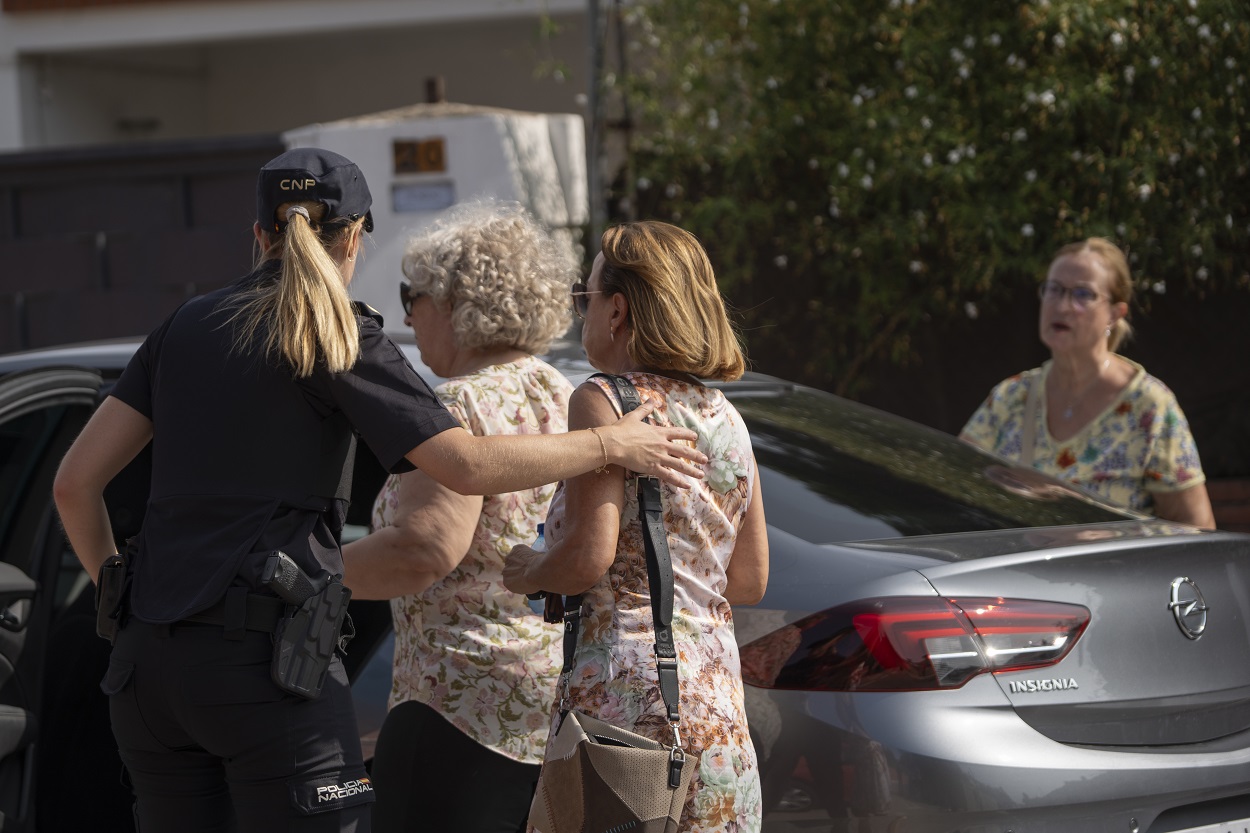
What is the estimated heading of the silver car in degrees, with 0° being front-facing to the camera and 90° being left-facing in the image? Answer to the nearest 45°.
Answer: approximately 135°

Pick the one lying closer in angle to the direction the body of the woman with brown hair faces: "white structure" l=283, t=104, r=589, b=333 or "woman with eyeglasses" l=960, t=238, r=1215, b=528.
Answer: the white structure

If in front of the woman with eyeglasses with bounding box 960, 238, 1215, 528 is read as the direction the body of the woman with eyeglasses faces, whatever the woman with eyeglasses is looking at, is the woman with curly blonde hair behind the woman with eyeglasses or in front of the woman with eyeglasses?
in front

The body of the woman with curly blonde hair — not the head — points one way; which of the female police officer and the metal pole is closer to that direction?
the metal pole

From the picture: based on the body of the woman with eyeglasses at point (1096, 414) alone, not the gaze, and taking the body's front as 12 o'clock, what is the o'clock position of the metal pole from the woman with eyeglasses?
The metal pole is roughly at 3 o'clock from the woman with eyeglasses.

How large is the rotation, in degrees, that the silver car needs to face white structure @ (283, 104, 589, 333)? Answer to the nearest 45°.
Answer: approximately 45° to its right

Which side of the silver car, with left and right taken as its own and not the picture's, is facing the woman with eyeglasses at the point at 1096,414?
right

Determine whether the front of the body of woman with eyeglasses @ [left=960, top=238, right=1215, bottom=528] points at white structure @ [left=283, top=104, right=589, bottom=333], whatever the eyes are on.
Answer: no

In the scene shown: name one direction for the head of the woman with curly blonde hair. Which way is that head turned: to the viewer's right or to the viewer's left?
to the viewer's left

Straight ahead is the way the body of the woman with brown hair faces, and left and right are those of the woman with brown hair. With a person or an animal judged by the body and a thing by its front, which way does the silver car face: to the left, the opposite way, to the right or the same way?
the same way

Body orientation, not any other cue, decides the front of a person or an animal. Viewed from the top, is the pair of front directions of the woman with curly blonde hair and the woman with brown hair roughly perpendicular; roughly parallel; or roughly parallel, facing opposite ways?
roughly parallel

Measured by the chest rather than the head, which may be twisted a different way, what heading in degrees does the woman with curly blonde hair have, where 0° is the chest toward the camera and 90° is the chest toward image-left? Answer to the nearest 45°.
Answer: approximately 135°

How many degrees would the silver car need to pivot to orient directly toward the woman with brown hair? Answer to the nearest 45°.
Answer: approximately 90° to its left

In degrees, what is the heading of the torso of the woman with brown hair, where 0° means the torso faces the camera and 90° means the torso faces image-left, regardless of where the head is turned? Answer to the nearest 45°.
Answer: approximately 135°

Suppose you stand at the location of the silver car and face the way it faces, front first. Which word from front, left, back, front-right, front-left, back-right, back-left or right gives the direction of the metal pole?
front-right

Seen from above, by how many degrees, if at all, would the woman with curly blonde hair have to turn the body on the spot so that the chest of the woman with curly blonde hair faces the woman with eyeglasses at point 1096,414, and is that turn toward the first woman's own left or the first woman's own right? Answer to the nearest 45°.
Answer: approximately 90° to the first woman's own right

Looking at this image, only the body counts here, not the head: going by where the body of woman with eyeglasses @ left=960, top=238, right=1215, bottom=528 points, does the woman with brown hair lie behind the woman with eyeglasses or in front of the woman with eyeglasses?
in front

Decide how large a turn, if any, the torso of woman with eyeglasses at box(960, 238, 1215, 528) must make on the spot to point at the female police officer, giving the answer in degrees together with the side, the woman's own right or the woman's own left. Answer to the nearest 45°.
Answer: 0° — they already face them
